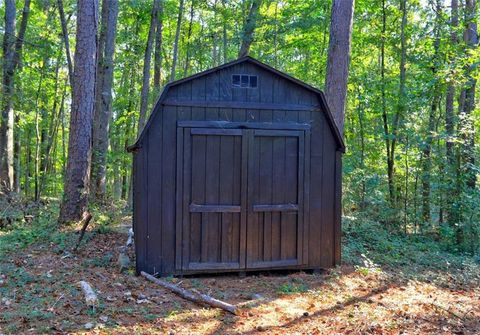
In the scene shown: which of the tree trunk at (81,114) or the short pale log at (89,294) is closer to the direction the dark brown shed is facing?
the short pale log

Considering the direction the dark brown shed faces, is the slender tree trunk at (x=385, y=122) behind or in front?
behind

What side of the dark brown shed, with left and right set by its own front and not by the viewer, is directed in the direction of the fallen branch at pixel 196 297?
front

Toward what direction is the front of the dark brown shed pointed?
toward the camera

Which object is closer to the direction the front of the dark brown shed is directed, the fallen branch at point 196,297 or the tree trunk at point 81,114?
the fallen branch

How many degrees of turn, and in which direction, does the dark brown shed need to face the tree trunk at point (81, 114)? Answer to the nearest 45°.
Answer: approximately 135° to its right

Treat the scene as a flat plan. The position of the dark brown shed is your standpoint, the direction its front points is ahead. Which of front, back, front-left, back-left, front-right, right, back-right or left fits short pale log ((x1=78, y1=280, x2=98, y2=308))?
front-right
